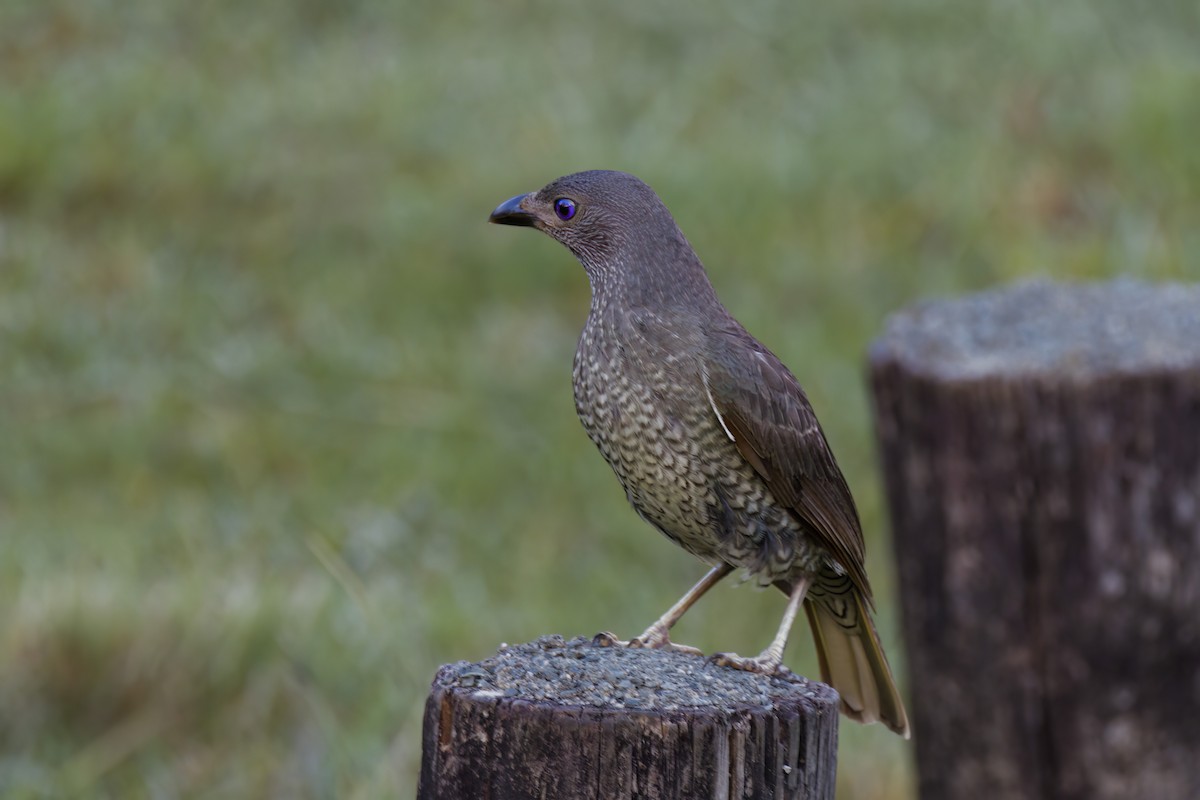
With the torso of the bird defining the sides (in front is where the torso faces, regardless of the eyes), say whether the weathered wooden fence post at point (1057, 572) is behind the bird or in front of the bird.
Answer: behind

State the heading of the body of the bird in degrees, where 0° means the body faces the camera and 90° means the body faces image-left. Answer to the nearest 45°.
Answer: approximately 90°
